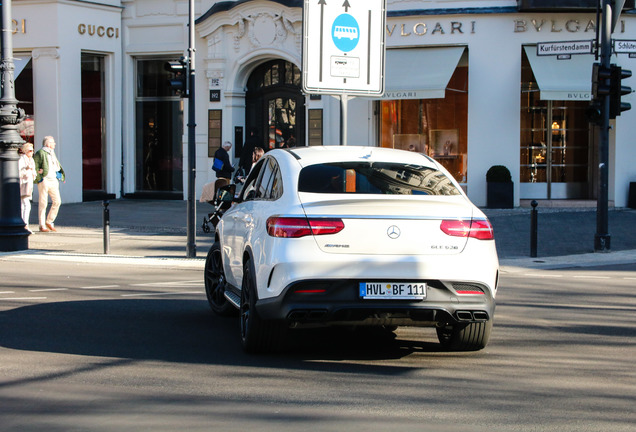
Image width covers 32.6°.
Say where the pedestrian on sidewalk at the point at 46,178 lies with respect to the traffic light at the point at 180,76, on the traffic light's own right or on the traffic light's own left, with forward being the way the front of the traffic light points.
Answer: on the traffic light's own right

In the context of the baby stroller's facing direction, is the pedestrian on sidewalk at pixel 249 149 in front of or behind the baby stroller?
behind

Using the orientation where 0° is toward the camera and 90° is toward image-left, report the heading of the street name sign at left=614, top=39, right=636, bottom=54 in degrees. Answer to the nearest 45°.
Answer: approximately 0°

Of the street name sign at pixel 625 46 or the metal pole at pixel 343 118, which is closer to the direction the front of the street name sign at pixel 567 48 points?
the metal pole

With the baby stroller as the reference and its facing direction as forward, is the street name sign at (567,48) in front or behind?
behind

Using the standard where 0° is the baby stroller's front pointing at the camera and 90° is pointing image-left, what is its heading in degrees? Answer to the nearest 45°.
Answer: approximately 45°
